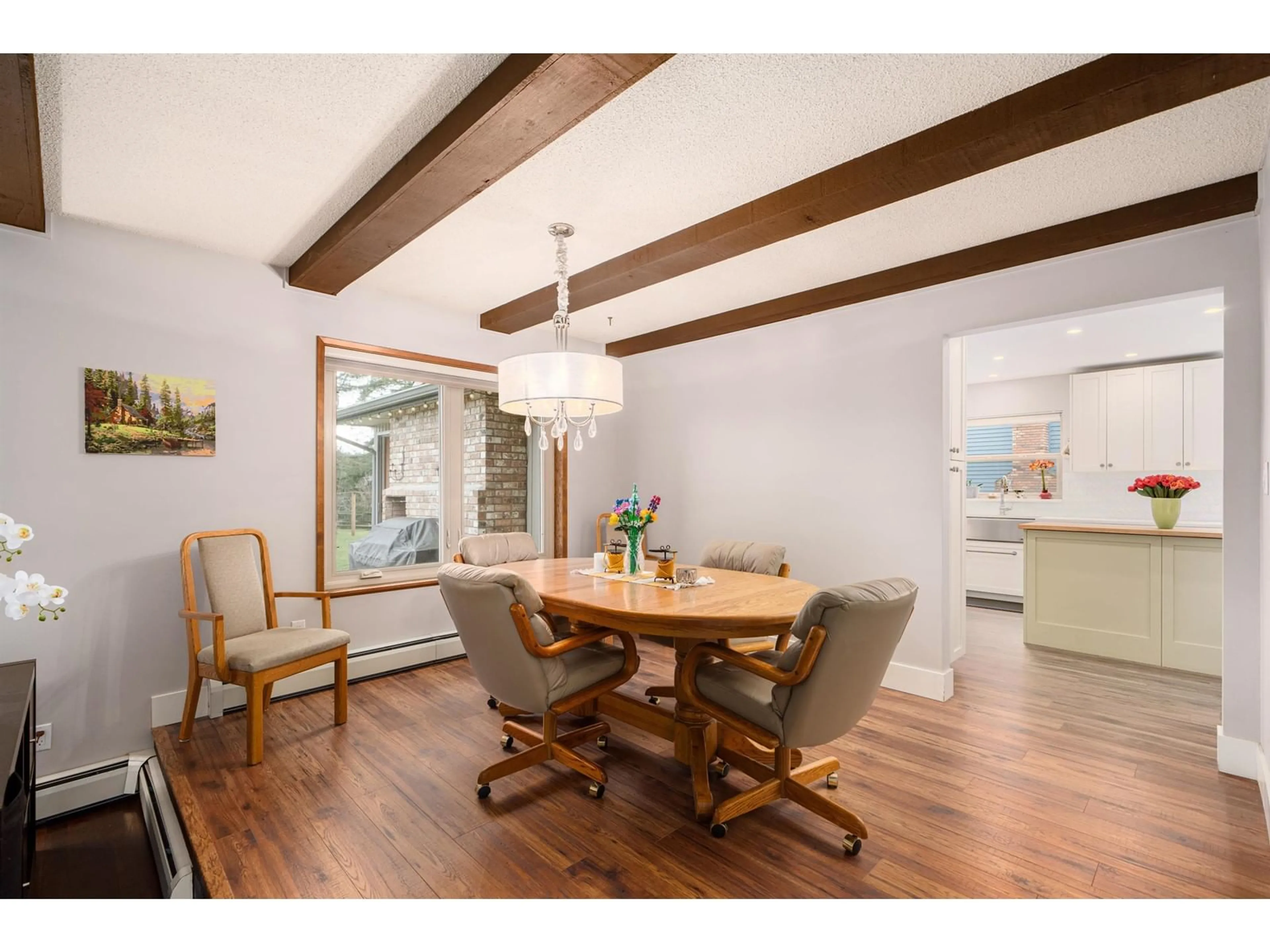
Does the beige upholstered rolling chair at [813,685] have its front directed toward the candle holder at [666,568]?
yes

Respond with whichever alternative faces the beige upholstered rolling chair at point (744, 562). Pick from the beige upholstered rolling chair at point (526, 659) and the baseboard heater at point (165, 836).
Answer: the beige upholstered rolling chair at point (526, 659)

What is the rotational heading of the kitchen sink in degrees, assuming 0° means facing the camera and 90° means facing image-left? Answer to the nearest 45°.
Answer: approximately 0°

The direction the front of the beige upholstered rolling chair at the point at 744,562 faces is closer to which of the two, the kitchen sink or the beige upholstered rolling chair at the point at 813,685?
the beige upholstered rolling chair

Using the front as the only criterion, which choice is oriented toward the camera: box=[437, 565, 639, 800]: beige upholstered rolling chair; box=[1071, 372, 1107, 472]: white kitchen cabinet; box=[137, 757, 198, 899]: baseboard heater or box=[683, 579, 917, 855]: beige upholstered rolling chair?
the white kitchen cabinet

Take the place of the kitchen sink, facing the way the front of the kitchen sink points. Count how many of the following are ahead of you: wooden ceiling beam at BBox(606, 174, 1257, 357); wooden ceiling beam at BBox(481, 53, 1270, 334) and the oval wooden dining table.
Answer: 3

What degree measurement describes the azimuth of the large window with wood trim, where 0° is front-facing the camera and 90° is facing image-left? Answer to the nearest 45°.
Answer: approximately 315°
